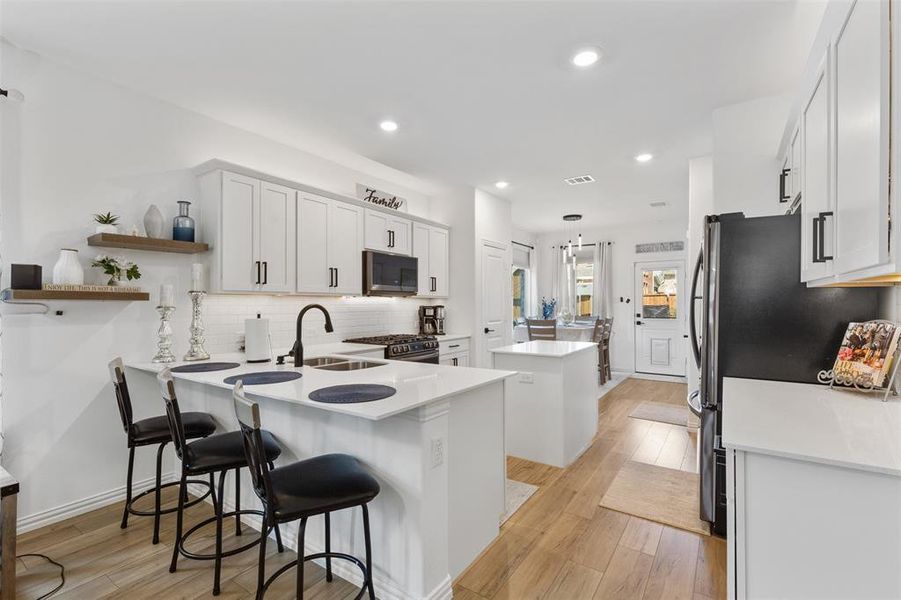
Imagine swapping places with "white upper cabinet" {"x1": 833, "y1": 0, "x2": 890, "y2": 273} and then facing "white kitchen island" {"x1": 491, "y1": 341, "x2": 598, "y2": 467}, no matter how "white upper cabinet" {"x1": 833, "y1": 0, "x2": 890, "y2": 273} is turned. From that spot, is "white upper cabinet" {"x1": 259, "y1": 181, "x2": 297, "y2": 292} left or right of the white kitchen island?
left

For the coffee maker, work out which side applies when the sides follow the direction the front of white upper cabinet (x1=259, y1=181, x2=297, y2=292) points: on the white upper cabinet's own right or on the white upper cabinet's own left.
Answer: on the white upper cabinet's own left

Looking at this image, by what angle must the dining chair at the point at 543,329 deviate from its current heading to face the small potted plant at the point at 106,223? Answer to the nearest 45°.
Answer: approximately 135° to its left

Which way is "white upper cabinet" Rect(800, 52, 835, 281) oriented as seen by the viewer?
to the viewer's left

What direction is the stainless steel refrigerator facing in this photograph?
to the viewer's left

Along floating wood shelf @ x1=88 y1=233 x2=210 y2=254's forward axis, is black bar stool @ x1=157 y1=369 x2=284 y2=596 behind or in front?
in front

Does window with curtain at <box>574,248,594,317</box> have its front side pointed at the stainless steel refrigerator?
yes

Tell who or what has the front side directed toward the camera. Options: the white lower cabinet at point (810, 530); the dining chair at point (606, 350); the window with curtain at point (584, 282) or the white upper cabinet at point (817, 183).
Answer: the window with curtain

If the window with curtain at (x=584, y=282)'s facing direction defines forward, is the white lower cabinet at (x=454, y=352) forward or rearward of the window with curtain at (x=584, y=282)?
forward

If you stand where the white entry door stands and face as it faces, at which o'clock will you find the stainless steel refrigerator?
The stainless steel refrigerator is roughly at 12 o'clock from the white entry door.

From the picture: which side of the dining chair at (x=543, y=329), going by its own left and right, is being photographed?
back

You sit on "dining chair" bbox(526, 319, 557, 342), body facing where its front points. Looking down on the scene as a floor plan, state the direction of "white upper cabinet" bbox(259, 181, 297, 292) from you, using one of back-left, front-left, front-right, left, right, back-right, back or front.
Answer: back-left
